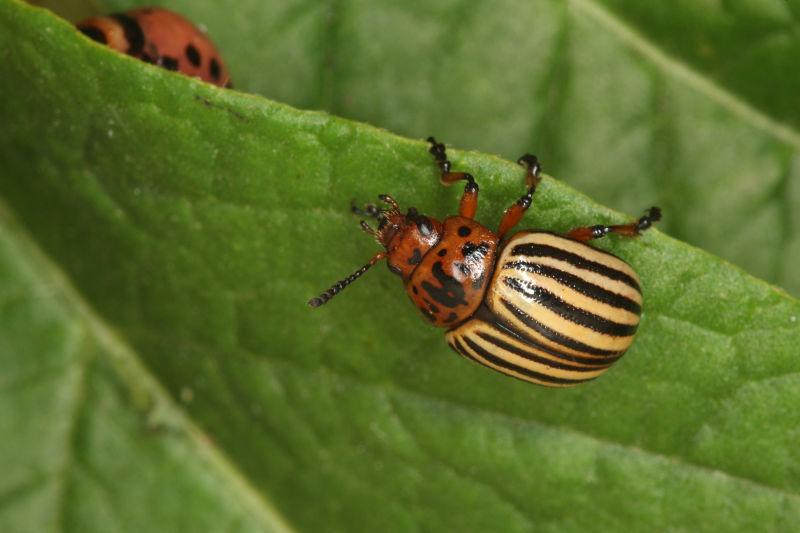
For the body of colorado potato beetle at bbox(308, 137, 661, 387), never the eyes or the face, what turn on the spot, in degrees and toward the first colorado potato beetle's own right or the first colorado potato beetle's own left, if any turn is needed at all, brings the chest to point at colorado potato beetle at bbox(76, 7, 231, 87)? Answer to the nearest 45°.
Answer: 0° — it already faces it

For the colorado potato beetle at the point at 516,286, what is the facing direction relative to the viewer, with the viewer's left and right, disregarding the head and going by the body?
facing to the left of the viewer
